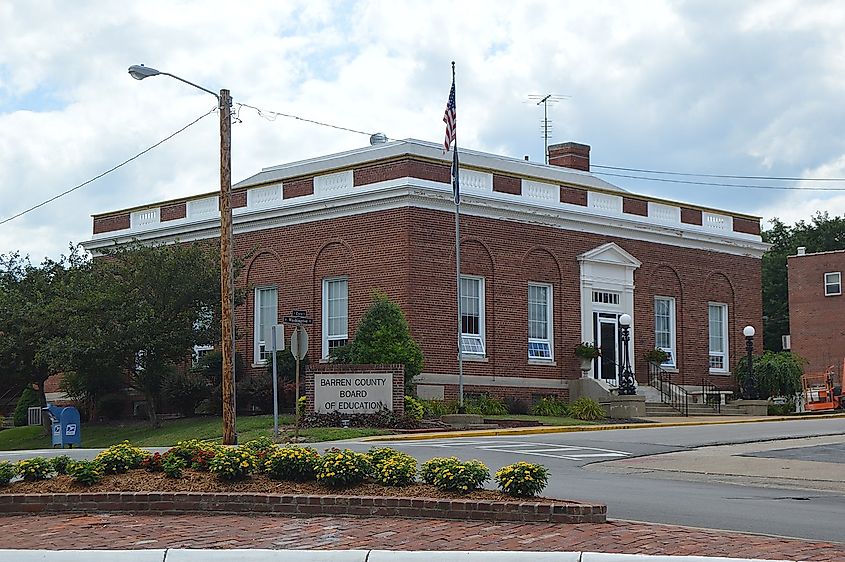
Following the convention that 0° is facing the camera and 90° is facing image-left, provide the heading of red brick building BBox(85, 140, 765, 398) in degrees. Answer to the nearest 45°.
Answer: approximately 315°

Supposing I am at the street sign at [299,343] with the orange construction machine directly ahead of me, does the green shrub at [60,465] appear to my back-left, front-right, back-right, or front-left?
back-right

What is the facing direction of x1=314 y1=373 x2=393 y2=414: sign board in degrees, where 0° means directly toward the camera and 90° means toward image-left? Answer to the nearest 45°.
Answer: approximately 0°

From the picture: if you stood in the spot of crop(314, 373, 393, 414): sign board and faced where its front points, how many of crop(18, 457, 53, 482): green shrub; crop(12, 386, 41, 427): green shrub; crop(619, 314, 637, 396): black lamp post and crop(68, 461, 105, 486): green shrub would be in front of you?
2

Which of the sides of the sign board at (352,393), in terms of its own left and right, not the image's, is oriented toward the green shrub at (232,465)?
front

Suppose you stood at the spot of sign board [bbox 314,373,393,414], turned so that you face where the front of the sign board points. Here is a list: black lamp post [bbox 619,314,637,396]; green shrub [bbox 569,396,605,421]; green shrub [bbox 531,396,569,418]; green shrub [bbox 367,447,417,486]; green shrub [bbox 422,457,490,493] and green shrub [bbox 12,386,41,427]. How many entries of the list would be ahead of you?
2

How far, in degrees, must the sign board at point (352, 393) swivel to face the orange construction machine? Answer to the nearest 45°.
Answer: approximately 135° to its left

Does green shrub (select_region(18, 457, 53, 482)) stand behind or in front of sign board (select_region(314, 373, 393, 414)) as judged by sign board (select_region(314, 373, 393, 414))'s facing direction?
in front

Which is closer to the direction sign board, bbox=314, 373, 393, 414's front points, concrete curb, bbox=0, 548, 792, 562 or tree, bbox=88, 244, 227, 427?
the concrete curb

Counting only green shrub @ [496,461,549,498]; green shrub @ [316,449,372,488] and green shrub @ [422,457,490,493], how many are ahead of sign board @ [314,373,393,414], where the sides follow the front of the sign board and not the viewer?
3

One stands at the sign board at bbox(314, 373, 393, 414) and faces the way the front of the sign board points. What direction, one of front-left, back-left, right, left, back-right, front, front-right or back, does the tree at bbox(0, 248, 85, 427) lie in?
back-right

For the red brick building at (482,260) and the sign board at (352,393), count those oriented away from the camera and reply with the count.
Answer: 0

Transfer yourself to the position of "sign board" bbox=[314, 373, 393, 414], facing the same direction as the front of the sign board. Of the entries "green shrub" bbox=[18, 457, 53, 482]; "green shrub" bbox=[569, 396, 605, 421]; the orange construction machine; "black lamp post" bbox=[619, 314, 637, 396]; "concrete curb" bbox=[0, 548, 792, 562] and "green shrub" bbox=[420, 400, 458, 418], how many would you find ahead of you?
2
